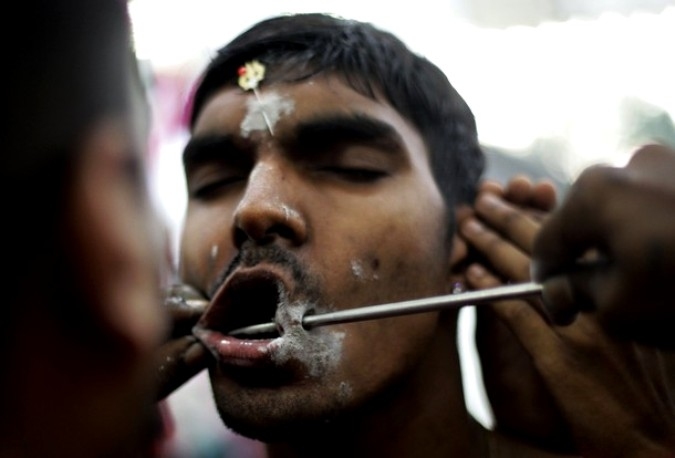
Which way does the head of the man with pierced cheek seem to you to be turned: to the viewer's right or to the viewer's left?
to the viewer's left

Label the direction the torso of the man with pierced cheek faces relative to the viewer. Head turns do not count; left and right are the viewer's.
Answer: facing the viewer and to the left of the viewer
